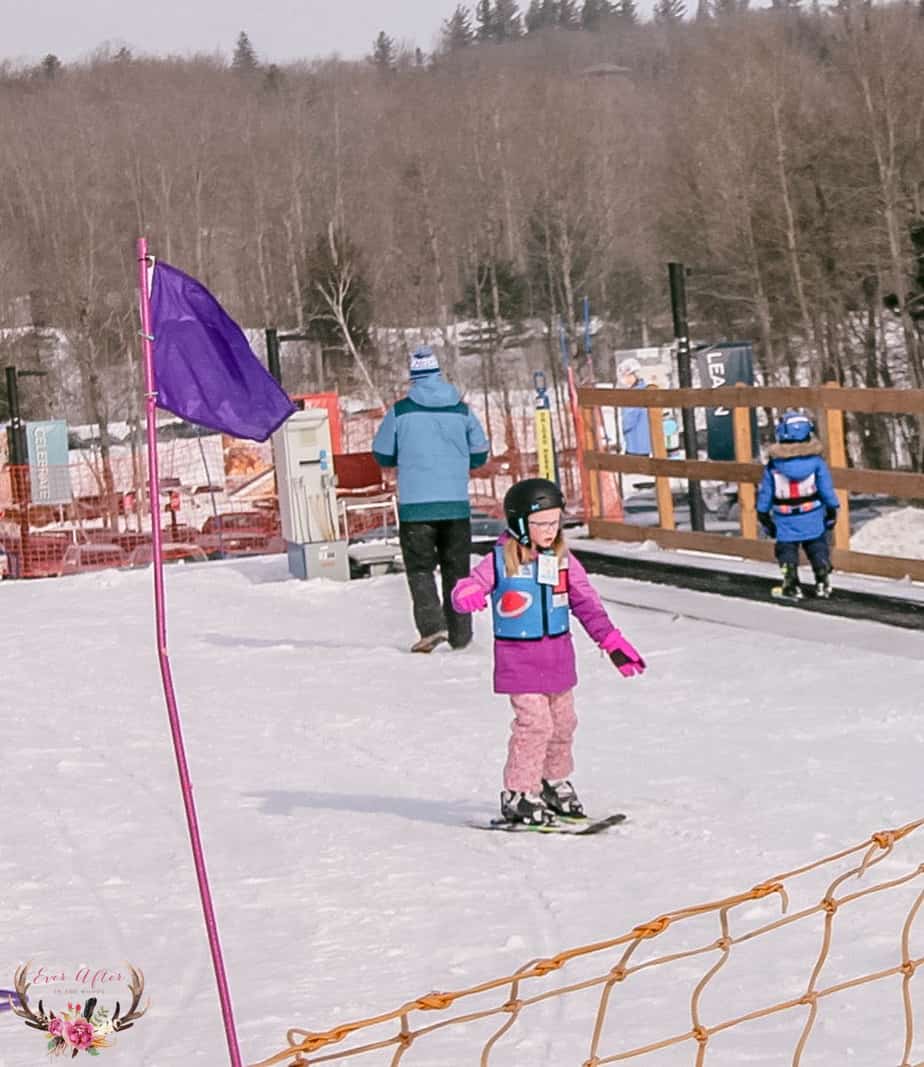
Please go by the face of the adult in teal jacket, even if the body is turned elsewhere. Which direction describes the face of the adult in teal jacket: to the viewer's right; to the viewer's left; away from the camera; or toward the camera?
away from the camera

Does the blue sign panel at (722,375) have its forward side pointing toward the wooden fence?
yes

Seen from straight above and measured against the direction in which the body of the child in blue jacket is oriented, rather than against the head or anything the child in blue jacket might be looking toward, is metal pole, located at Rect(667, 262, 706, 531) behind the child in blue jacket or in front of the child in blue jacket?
in front

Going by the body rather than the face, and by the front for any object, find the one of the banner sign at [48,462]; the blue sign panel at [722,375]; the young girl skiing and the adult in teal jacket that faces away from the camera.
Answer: the adult in teal jacket

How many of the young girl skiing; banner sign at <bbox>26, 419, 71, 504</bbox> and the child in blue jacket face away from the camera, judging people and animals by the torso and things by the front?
1

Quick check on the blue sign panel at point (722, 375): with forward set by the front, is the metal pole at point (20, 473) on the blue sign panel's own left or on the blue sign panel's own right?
on the blue sign panel's own right

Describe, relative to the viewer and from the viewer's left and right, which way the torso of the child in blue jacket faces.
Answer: facing away from the viewer

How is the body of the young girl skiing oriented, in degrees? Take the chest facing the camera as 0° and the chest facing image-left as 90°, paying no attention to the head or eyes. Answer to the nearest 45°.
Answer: approximately 315°

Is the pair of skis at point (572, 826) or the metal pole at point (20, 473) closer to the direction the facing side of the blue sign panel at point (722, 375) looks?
the pair of skis

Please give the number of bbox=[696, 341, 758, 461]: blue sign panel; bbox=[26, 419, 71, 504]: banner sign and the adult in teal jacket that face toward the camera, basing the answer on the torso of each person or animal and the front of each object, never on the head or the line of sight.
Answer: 2

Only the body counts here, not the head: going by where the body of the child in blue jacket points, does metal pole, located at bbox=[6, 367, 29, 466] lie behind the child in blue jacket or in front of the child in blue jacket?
in front

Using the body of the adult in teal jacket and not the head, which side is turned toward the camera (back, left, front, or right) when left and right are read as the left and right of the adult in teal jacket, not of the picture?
back

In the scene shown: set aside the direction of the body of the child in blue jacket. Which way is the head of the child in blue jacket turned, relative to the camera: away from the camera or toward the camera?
away from the camera

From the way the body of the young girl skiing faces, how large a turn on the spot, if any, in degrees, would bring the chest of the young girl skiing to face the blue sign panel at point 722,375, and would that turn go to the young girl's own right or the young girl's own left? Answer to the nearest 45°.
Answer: approximately 135° to the young girl's own left

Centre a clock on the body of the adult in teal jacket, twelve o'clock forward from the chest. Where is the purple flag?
The purple flag is roughly at 6 o'clock from the adult in teal jacket.

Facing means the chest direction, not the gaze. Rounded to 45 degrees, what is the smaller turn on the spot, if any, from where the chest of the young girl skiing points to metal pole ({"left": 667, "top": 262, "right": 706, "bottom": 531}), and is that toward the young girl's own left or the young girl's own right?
approximately 135° to the young girl's own left
